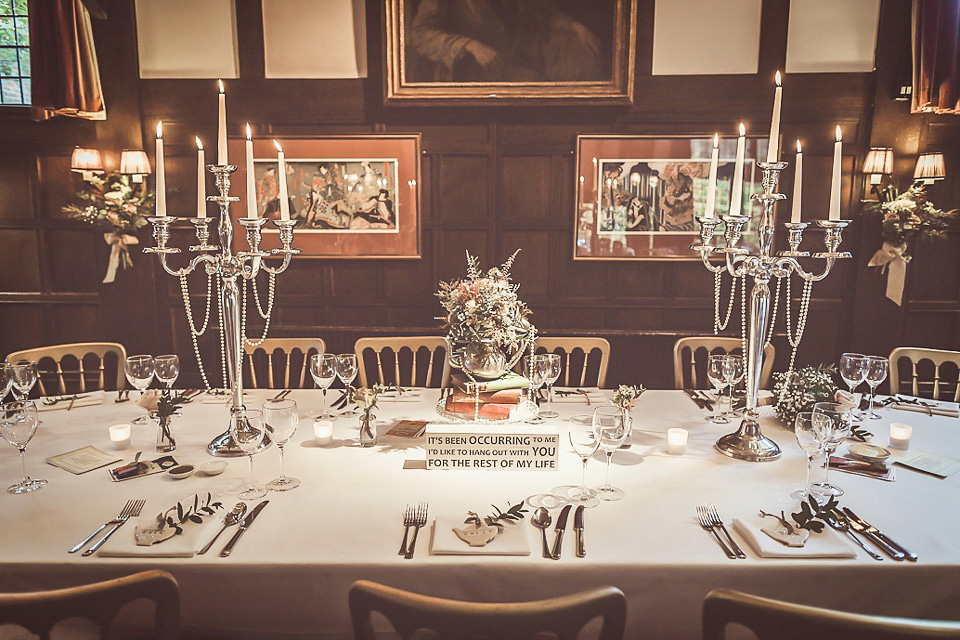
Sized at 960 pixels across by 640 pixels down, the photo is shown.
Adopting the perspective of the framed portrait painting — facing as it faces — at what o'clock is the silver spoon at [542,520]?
The silver spoon is roughly at 12 o'clock from the framed portrait painting.

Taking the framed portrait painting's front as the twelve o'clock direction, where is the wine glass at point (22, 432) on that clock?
The wine glass is roughly at 1 o'clock from the framed portrait painting.

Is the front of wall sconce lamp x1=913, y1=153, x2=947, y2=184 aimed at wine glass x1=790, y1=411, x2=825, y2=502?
yes

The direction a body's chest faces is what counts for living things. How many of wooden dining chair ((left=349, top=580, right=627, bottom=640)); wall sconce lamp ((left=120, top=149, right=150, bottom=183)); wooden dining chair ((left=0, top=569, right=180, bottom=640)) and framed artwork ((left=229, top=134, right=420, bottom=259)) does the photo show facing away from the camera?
2

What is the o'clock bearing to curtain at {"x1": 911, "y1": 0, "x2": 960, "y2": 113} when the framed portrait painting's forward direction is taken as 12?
The curtain is roughly at 9 o'clock from the framed portrait painting.

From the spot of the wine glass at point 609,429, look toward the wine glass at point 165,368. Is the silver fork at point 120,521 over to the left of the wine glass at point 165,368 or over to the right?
left

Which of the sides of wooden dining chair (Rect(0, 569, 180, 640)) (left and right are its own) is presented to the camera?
back

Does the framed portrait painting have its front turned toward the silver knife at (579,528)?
yes

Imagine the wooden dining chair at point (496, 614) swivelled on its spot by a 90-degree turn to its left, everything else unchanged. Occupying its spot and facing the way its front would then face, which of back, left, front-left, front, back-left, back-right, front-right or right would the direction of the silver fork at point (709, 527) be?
back-right
